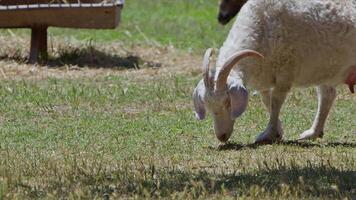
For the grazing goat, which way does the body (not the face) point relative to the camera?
to the viewer's left

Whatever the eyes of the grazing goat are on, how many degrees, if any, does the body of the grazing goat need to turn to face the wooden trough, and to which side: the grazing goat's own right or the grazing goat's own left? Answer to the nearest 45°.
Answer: approximately 45° to the grazing goat's own right
